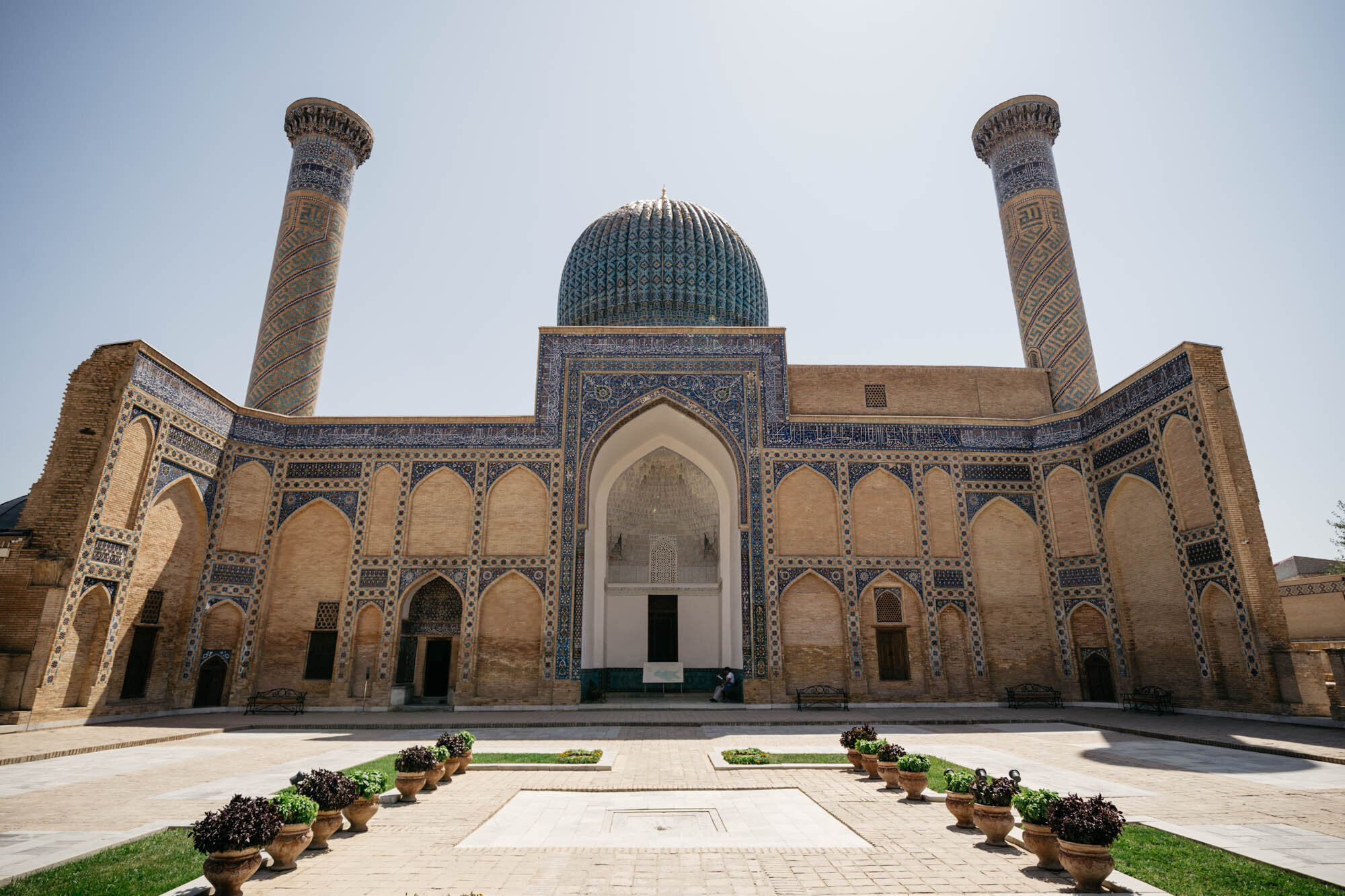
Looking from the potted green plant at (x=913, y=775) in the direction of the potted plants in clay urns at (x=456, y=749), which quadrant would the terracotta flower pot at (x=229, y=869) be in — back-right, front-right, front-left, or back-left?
front-left

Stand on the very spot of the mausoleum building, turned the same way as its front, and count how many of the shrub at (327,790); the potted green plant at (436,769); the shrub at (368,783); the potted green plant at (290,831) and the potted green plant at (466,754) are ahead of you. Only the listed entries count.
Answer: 5

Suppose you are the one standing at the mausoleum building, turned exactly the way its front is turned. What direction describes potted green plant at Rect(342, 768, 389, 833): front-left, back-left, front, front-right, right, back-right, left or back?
front

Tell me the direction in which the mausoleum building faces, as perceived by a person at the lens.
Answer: facing the viewer

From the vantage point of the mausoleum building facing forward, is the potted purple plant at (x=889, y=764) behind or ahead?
ahead

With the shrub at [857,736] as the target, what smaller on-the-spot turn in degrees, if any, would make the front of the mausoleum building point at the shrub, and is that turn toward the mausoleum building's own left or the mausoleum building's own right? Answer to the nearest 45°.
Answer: approximately 45° to the mausoleum building's own left

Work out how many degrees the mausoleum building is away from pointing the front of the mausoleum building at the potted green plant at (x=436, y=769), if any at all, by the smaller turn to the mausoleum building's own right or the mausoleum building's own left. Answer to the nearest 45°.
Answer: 0° — it already faces it

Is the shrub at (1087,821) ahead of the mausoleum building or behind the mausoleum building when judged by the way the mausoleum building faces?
ahead

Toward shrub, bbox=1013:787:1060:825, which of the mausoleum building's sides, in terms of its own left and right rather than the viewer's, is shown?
front

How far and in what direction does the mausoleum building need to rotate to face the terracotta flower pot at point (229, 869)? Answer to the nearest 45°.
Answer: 0° — it already faces it

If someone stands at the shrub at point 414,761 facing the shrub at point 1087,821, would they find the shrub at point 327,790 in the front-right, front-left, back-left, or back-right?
front-right
